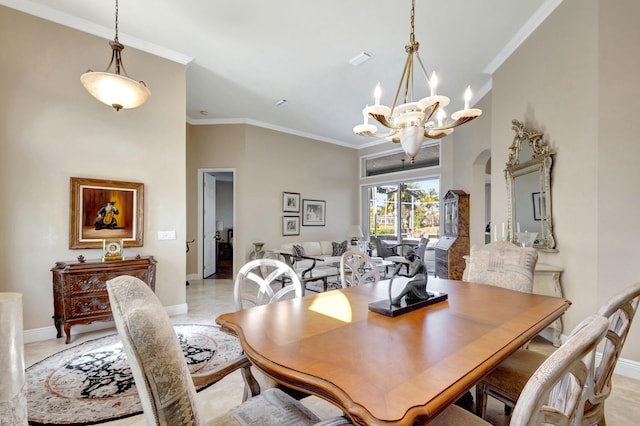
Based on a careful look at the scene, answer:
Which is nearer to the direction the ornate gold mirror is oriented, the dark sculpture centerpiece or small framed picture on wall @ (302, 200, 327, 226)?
the dark sculpture centerpiece

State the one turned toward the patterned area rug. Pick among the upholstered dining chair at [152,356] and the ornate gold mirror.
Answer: the ornate gold mirror

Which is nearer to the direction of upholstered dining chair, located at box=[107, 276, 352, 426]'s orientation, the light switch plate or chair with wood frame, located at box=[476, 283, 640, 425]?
the chair with wood frame

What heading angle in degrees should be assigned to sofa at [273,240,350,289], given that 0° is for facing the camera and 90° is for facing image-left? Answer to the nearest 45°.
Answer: approximately 315°

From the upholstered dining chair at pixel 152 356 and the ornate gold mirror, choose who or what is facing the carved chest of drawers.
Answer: the ornate gold mirror

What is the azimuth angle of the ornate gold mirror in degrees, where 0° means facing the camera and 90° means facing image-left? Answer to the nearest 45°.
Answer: approximately 45°
